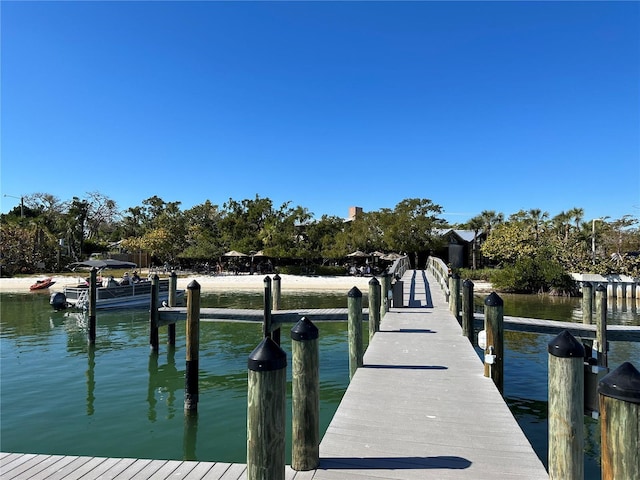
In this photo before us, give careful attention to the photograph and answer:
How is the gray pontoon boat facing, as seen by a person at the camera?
facing to the right of the viewer

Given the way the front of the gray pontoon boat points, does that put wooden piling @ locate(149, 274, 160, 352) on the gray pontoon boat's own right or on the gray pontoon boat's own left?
on the gray pontoon boat's own right

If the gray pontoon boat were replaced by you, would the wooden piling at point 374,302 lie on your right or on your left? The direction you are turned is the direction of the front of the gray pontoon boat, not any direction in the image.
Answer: on your right

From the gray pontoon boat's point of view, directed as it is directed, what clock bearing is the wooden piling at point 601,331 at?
The wooden piling is roughly at 2 o'clock from the gray pontoon boat.

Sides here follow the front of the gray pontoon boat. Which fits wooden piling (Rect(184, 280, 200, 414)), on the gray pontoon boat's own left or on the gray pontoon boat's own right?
on the gray pontoon boat's own right

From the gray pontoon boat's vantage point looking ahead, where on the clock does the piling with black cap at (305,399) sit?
The piling with black cap is roughly at 3 o'clock from the gray pontoon boat.

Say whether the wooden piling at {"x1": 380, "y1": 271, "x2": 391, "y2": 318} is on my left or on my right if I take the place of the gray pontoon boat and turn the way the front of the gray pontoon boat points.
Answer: on my right
